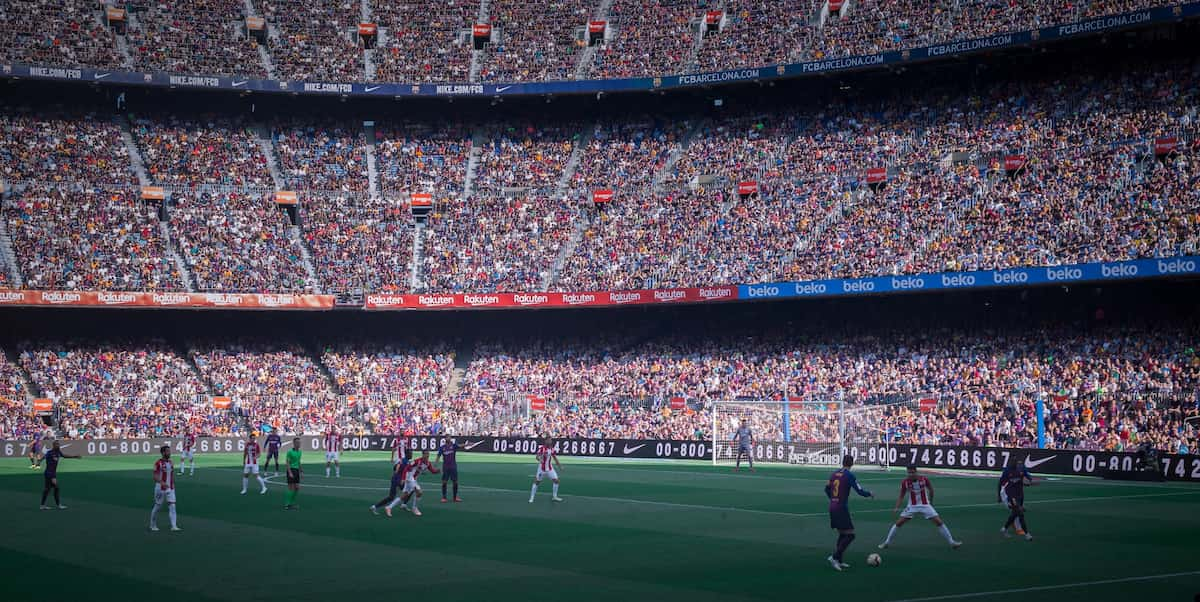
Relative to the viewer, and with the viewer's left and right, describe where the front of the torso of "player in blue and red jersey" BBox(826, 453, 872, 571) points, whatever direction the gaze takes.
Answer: facing away from the viewer and to the right of the viewer

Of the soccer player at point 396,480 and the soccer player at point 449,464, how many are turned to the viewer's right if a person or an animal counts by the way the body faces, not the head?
1
